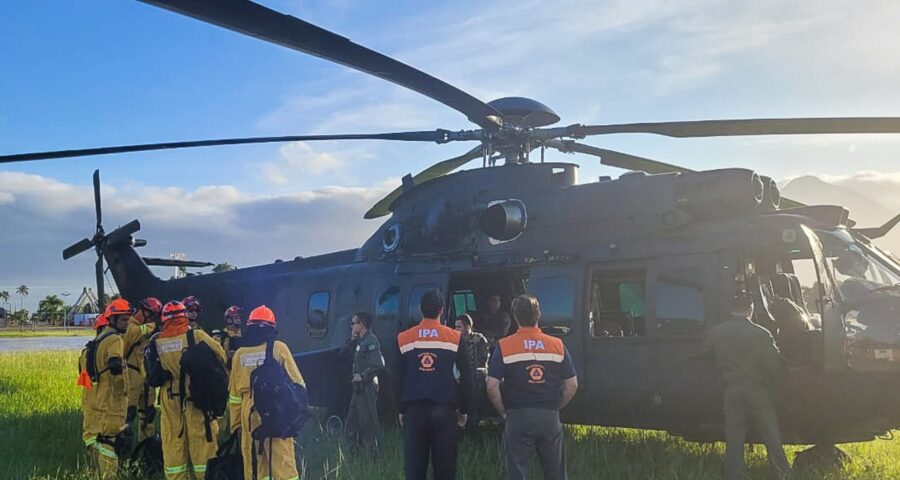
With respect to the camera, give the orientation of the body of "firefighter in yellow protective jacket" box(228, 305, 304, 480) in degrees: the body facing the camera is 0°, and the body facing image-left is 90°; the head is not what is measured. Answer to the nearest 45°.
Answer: approximately 180°

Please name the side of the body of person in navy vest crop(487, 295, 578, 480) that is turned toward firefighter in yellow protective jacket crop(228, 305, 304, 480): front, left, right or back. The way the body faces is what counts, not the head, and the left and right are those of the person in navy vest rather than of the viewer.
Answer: left

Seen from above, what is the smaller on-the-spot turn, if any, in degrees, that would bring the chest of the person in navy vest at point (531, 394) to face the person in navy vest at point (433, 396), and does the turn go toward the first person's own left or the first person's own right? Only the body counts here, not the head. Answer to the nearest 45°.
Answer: approximately 90° to the first person's own left

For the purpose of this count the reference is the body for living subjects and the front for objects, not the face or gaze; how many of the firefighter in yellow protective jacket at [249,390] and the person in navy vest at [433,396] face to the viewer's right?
0

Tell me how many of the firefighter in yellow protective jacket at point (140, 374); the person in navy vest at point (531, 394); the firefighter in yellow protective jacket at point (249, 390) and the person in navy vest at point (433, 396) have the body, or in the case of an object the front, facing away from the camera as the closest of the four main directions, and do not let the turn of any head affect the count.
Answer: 3

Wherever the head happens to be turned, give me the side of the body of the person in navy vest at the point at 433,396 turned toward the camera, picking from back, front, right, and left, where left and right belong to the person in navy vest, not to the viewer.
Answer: back

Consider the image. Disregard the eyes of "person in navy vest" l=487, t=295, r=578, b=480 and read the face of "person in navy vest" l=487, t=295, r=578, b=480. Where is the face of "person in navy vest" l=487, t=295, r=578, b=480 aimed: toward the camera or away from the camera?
away from the camera

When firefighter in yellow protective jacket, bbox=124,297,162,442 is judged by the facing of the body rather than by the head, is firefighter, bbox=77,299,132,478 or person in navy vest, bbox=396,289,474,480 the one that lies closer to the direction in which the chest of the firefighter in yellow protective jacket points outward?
the person in navy vest

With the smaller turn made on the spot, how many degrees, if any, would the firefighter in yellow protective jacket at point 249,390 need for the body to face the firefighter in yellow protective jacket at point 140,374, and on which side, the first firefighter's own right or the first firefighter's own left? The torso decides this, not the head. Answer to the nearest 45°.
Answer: approximately 45° to the first firefighter's own left

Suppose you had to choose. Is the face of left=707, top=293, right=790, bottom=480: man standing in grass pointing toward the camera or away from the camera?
away from the camera

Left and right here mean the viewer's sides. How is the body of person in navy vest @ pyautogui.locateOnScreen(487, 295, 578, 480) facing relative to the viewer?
facing away from the viewer

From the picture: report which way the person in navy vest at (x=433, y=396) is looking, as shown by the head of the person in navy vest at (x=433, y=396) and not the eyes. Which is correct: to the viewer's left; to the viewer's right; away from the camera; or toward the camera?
away from the camera
